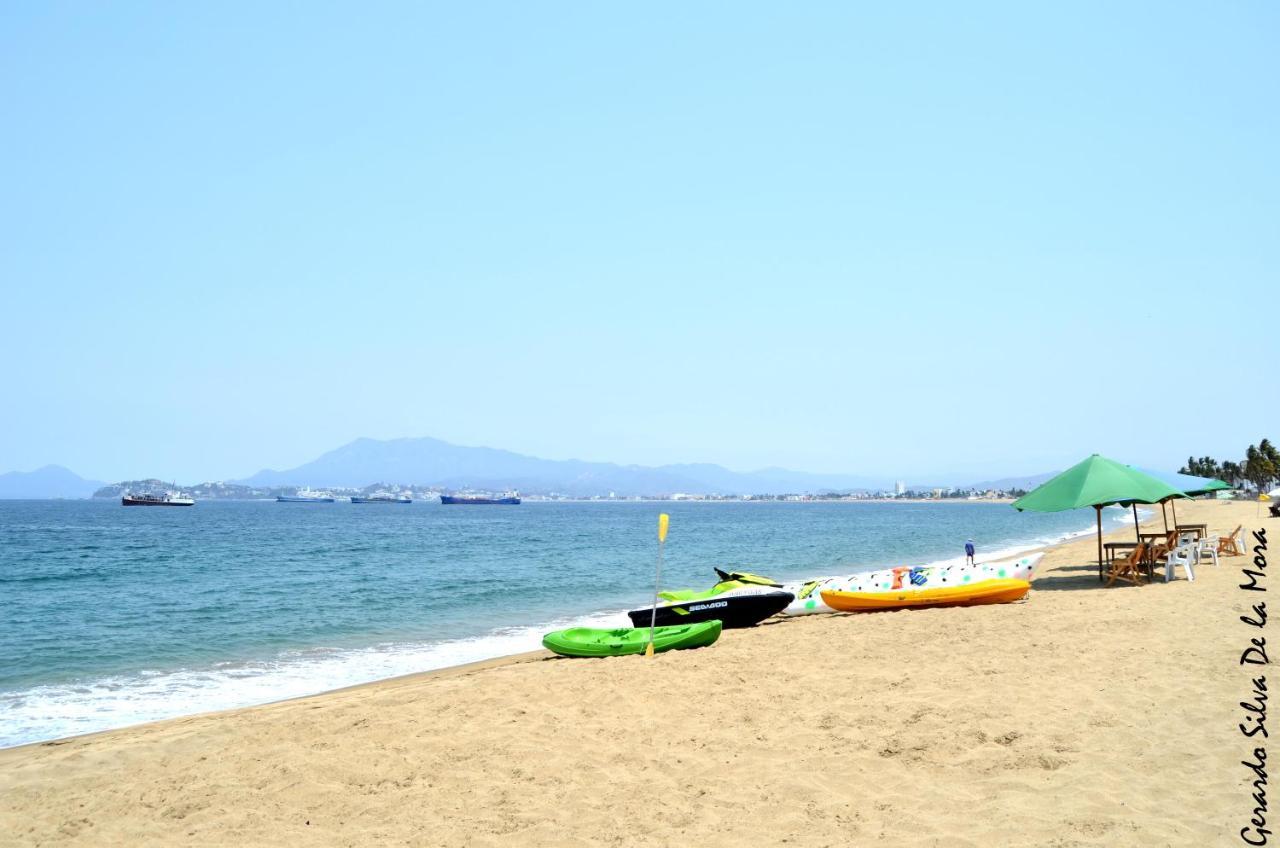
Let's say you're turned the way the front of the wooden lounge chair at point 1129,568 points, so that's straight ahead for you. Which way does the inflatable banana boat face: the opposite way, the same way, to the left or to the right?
the opposite way

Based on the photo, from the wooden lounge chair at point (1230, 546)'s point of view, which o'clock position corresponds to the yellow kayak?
The yellow kayak is roughly at 10 o'clock from the wooden lounge chair.

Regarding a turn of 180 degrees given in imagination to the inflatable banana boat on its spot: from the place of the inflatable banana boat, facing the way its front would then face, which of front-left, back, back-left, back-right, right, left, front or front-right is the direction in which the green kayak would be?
front-left

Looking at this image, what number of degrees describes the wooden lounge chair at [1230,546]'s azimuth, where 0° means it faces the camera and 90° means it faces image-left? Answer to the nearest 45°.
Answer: approximately 90°

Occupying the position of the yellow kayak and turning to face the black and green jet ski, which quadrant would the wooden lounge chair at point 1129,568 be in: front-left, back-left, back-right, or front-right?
back-right

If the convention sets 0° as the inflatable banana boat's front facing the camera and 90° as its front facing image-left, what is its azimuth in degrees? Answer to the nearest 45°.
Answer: approximately 270°

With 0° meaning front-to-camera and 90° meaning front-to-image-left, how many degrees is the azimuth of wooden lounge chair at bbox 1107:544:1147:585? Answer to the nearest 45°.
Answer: approximately 90°

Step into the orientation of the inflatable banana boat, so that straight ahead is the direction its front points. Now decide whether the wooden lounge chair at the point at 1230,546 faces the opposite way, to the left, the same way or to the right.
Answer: the opposite way

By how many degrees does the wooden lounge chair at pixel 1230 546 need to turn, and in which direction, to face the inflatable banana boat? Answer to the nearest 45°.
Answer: approximately 45° to its left
